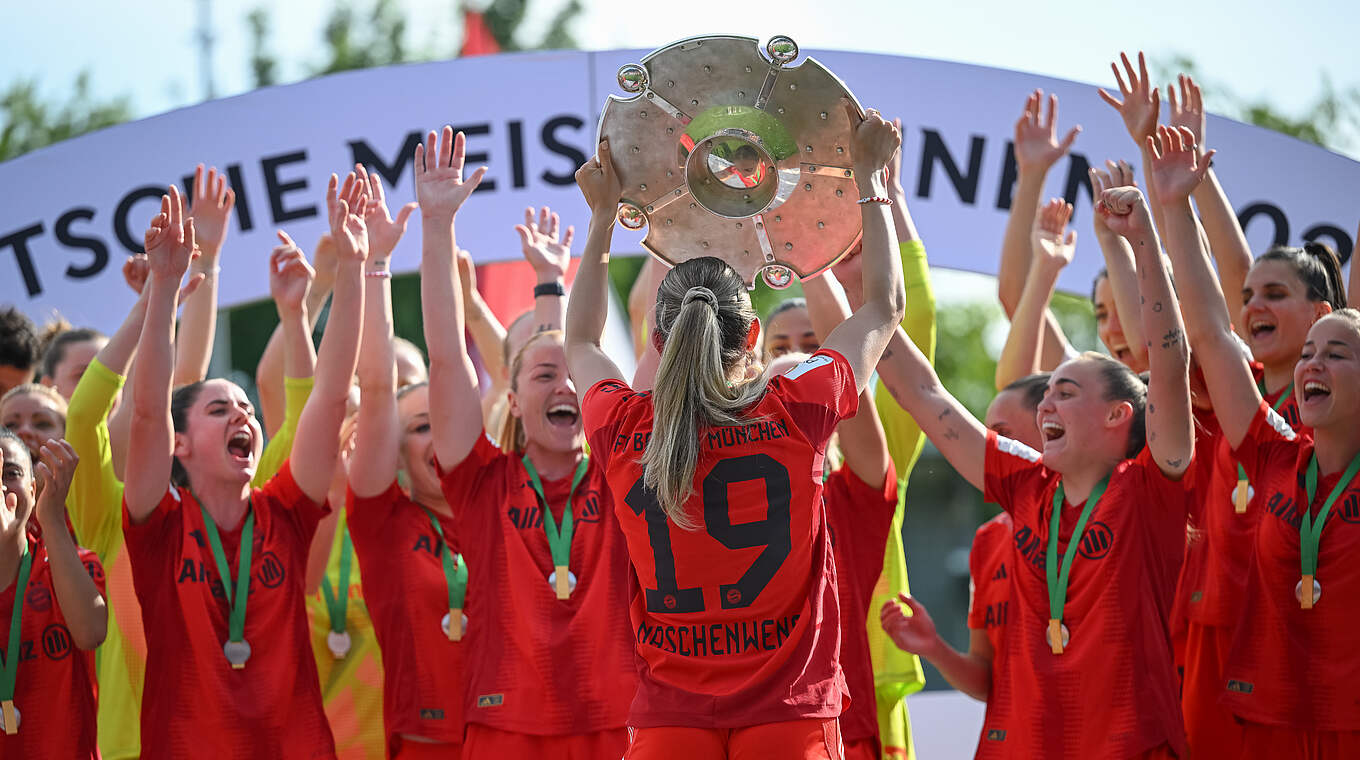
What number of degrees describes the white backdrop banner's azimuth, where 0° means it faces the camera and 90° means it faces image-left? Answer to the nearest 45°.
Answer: approximately 0°
